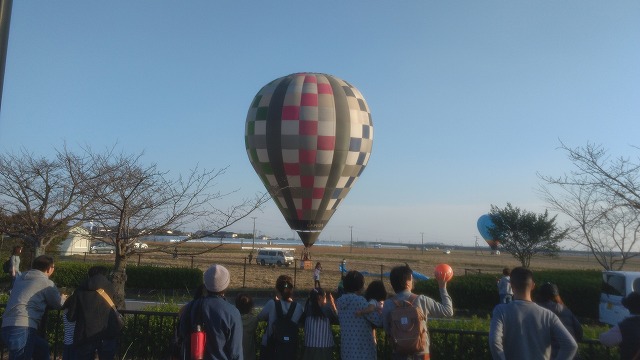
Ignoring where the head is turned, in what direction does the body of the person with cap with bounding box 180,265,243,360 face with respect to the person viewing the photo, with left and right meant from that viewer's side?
facing away from the viewer

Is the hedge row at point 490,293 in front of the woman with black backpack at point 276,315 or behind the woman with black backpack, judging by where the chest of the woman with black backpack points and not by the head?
in front

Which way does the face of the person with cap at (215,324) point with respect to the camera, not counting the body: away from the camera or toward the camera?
away from the camera

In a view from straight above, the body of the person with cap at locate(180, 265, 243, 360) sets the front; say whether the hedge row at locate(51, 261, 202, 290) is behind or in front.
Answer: in front

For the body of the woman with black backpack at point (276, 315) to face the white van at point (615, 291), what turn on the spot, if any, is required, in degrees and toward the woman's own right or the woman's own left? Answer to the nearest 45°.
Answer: approximately 45° to the woman's own right

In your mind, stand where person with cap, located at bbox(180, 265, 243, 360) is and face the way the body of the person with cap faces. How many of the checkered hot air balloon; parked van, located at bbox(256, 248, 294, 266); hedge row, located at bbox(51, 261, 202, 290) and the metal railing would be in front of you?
4

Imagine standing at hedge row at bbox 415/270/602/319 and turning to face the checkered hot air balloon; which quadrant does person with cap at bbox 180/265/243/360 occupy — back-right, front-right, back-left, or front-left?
back-left

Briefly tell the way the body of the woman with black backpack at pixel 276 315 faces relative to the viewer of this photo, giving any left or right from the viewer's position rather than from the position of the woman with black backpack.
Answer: facing away from the viewer

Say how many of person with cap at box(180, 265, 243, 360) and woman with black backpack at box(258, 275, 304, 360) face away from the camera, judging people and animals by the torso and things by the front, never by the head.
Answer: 2

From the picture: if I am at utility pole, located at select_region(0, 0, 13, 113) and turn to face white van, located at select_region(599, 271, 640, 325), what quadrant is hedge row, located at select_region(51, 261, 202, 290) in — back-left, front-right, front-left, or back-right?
front-left

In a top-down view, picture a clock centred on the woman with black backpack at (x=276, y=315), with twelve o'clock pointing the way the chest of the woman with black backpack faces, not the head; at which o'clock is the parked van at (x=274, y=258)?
The parked van is roughly at 12 o'clock from the woman with black backpack.

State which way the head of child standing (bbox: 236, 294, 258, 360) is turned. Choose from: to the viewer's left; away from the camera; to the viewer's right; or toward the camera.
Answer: away from the camera
